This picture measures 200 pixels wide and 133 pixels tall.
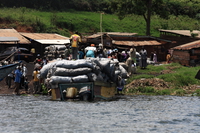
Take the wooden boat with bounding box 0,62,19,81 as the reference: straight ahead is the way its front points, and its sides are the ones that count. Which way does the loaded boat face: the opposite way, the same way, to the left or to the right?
to the left
